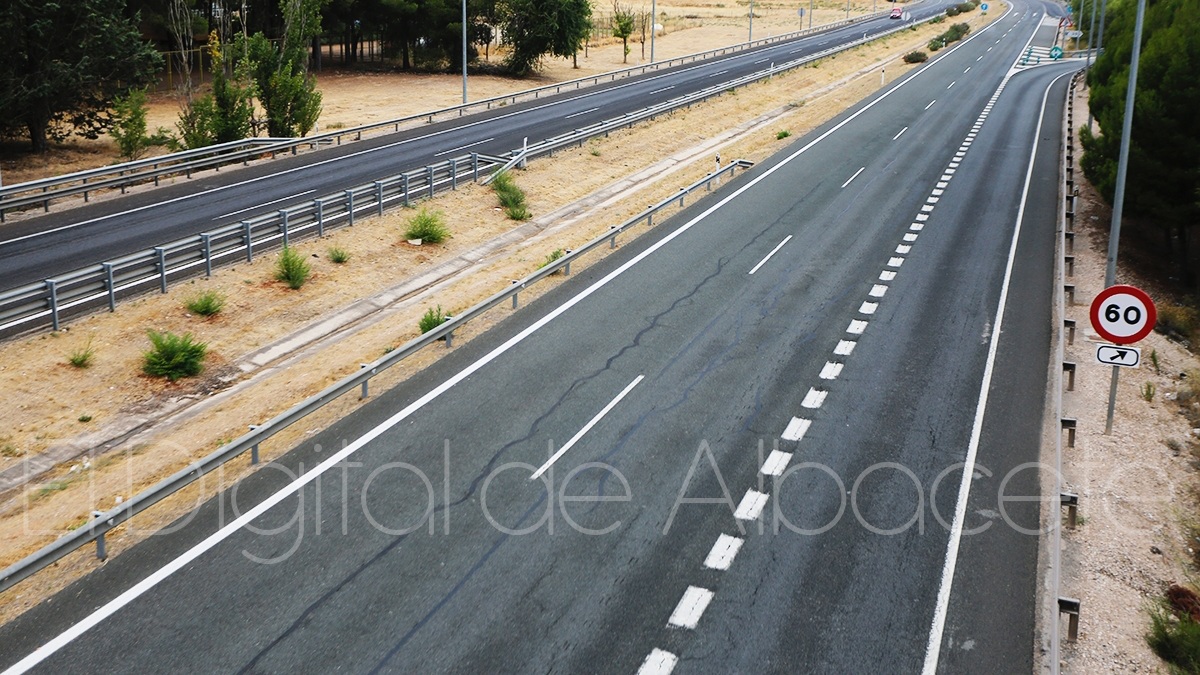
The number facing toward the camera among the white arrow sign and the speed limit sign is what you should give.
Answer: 2

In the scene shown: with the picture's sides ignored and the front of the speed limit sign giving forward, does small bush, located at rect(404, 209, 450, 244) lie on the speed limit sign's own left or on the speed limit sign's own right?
on the speed limit sign's own right

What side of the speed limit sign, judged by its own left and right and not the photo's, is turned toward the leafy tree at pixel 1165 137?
back

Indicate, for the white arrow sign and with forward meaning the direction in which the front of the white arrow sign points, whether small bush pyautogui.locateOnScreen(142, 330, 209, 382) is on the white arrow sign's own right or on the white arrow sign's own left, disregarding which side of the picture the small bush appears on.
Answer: on the white arrow sign's own right

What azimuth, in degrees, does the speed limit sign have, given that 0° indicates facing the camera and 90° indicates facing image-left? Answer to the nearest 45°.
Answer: approximately 0°

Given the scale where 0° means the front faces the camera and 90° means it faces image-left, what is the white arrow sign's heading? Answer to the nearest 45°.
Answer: approximately 0°

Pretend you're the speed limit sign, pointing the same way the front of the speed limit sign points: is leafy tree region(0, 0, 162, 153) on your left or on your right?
on your right

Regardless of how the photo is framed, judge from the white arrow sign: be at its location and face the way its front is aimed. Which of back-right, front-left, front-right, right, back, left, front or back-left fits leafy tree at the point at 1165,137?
back

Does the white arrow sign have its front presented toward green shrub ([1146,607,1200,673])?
yes
